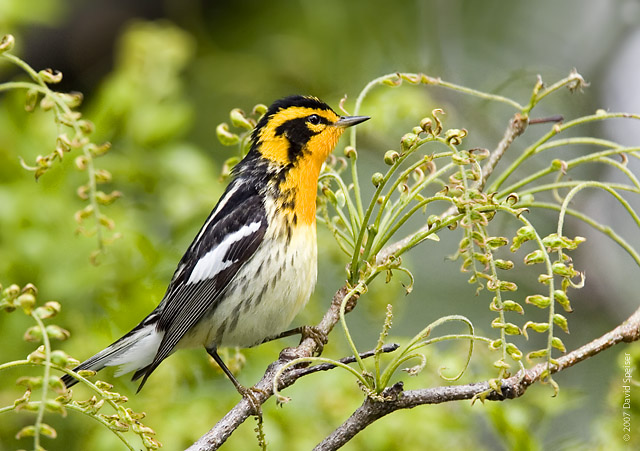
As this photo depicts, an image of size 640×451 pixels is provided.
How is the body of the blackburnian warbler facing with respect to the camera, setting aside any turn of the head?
to the viewer's right
